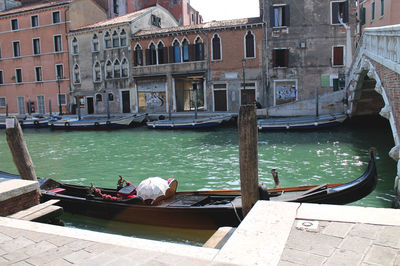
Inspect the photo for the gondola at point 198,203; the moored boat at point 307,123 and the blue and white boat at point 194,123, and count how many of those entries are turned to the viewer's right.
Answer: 2

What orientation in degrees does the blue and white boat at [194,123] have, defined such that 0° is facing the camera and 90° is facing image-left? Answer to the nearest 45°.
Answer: approximately 270°

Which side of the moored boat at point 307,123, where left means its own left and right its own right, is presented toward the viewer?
right

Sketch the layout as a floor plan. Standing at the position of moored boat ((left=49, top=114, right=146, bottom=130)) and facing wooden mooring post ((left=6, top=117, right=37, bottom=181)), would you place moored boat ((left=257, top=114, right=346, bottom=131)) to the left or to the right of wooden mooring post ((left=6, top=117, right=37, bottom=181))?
left

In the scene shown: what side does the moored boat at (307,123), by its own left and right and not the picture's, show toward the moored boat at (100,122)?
back
